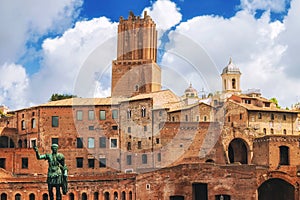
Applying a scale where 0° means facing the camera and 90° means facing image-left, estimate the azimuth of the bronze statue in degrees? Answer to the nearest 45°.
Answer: approximately 0°
